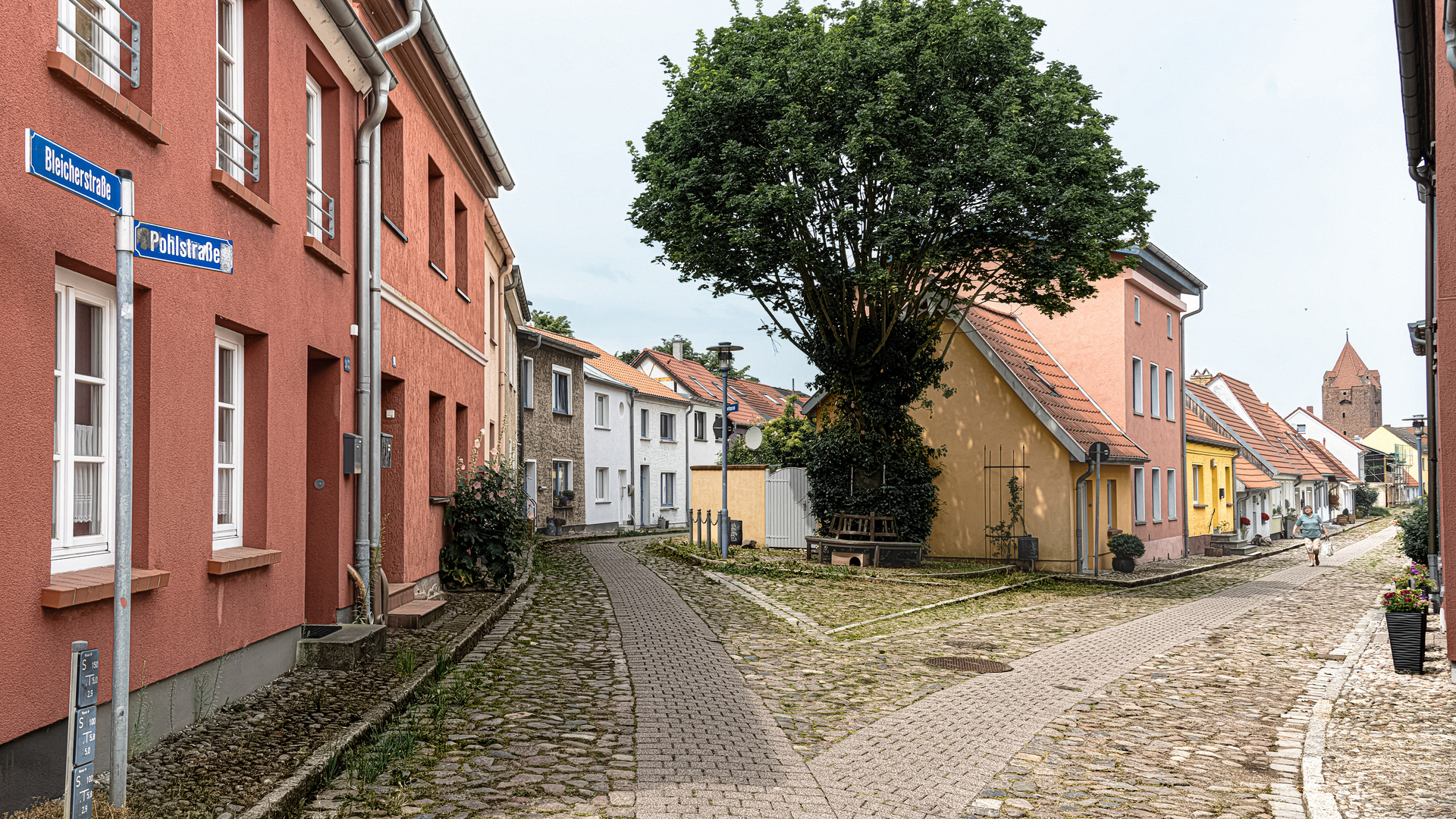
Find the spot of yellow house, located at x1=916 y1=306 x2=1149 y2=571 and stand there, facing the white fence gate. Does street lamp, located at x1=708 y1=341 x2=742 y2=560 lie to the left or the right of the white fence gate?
left

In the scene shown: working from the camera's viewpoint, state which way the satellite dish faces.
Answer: facing the viewer and to the left of the viewer

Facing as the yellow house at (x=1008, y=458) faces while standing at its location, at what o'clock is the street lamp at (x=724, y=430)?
The street lamp is roughly at 4 o'clock from the yellow house.

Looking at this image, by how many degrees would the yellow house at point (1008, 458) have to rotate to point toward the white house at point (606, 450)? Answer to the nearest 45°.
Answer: approximately 180°

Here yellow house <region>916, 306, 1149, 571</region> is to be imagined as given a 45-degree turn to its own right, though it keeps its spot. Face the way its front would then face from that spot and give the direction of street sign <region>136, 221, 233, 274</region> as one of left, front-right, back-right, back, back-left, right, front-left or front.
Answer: front

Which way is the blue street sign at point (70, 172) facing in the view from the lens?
facing the viewer and to the right of the viewer
